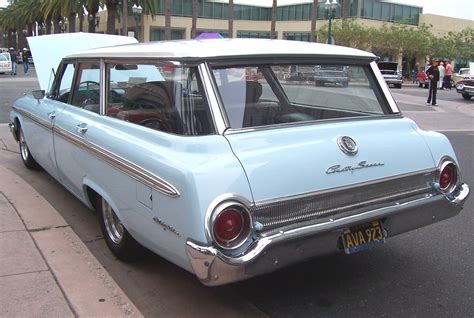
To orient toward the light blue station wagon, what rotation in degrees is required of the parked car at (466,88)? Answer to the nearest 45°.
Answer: approximately 45° to its left

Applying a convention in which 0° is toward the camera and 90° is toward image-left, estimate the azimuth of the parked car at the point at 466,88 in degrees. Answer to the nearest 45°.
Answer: approximately 45°

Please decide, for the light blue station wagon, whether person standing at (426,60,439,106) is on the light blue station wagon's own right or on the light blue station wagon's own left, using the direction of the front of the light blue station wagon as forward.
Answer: on the light blue station wagon's own right

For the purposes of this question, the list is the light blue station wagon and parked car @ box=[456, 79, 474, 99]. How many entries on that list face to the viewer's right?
0

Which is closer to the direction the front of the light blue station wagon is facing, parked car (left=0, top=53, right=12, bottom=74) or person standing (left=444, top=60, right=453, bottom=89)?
the parked car

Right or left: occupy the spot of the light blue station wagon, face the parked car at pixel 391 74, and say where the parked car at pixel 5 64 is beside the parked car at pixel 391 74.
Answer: left

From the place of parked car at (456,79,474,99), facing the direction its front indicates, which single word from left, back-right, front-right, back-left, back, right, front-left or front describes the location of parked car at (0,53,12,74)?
front-right

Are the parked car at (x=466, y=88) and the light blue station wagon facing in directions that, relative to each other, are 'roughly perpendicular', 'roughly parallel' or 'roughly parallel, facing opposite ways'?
roughly perpendicular

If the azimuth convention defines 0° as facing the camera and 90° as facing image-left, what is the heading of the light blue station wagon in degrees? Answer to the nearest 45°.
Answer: approximately 135°

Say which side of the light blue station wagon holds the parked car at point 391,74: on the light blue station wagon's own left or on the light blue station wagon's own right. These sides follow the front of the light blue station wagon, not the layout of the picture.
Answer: on the light blue station wagon's own right

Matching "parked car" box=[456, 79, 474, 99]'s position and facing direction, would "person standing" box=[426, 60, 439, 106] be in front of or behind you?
in front
